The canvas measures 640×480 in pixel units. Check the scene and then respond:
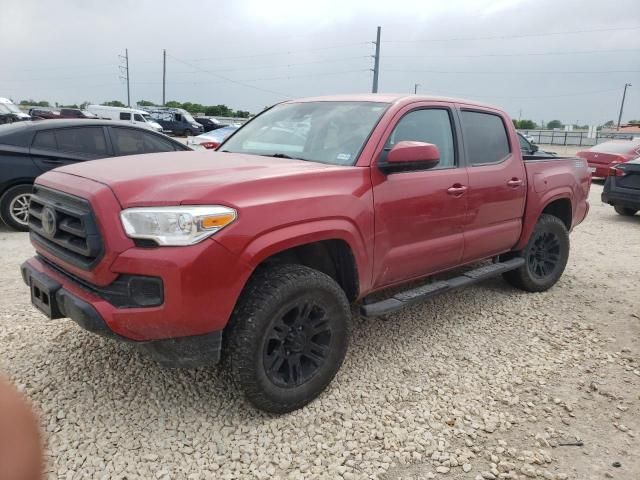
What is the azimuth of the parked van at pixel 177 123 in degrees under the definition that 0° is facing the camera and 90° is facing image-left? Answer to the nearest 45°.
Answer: approximately 315°

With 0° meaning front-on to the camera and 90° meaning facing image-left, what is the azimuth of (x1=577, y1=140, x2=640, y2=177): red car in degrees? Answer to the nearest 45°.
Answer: approximately 225°

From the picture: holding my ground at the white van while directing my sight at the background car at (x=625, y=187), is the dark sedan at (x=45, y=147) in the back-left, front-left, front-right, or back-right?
front-right

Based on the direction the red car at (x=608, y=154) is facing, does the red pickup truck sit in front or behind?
behind
